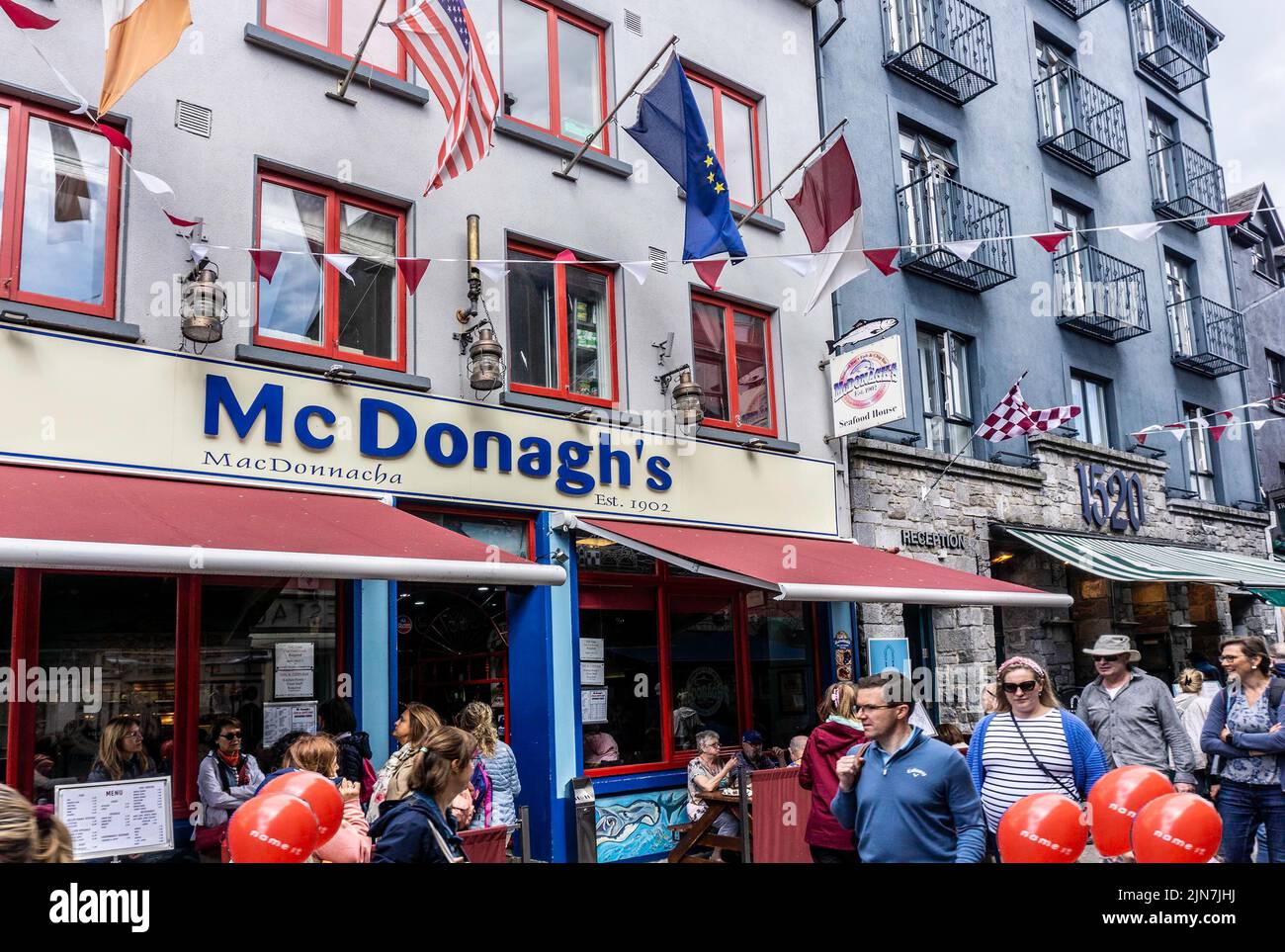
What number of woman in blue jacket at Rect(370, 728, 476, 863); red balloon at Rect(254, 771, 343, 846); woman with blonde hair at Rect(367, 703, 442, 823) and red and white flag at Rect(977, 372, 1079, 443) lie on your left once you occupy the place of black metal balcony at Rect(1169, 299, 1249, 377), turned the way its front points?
0

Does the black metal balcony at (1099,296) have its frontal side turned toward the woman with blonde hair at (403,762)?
no

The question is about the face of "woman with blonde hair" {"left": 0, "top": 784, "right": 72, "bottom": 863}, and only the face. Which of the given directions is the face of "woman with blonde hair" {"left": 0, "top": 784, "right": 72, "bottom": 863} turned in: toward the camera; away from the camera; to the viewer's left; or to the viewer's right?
away from the camera

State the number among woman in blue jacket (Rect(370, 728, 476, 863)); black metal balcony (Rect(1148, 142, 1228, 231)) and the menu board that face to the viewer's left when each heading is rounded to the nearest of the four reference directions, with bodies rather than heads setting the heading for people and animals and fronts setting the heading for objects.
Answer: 0

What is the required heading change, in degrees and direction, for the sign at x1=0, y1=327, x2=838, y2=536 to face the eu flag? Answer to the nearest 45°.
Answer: approximately 45° to its left

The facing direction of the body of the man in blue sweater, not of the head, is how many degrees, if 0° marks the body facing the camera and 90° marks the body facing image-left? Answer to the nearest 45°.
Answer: approximately 45°

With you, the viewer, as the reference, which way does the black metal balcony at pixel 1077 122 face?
facing the viewer and to the right of the viewer

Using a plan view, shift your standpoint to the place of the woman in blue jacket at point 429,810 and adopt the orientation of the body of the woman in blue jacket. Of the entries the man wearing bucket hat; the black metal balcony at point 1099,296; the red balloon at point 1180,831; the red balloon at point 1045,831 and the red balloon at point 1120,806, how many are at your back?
0

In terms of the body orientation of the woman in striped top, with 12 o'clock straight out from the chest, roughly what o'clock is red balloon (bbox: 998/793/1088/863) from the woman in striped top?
The red balloon is roughly at 12 o'clock from the woman in striped top.

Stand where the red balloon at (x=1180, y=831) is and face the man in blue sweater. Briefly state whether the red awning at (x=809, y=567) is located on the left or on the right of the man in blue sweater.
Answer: right

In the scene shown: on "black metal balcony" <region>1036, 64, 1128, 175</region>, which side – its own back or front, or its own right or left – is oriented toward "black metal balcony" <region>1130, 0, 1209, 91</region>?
left

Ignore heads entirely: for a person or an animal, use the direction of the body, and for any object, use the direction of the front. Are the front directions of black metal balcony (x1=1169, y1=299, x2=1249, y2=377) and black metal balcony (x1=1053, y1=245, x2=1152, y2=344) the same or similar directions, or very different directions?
same or similar directions

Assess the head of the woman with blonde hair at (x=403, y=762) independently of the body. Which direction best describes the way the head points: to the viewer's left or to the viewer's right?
to the viewer's left

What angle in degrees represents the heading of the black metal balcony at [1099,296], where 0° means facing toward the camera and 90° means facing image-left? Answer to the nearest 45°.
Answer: approximately 315°
